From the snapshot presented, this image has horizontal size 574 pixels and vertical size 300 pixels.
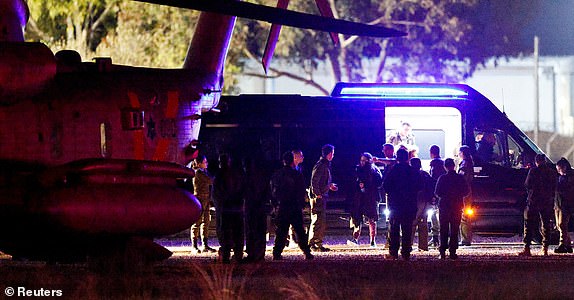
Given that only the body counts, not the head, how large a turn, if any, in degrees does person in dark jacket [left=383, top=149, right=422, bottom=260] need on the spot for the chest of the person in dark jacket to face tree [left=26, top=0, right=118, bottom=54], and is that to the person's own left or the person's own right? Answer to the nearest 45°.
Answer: approximately 45° to the person's own left

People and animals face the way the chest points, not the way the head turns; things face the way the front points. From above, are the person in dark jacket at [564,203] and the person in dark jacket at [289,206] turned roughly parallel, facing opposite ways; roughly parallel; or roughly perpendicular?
roughly perpendicular

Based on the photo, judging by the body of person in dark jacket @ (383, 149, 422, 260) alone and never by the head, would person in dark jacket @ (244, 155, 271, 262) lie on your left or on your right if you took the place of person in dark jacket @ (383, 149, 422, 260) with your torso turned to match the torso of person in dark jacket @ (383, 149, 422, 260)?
on your left

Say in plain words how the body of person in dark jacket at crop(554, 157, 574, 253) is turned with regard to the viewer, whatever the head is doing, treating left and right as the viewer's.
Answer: facing to the left of the viewer

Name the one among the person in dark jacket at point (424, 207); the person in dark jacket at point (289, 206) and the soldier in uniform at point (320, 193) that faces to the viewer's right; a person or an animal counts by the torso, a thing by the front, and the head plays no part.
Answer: the soldier in uniform

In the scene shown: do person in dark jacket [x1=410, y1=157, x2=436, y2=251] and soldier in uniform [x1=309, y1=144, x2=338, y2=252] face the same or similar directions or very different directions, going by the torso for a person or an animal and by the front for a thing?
very different directions

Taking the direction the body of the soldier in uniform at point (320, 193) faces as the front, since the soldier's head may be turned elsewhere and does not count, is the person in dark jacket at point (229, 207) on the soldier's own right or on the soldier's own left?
on the soldier's own right

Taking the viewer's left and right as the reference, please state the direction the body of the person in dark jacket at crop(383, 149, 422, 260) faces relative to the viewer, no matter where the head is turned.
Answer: facing away from the viewer

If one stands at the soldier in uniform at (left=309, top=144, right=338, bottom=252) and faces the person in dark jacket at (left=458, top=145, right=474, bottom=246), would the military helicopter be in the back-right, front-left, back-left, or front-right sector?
back-right

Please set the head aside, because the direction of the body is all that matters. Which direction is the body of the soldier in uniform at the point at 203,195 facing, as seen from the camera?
to the viewer's right
